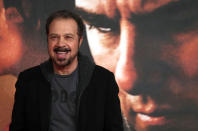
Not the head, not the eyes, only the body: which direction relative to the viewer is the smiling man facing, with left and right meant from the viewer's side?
facing the viewer

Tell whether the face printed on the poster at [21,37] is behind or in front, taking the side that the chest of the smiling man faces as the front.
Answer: behind
